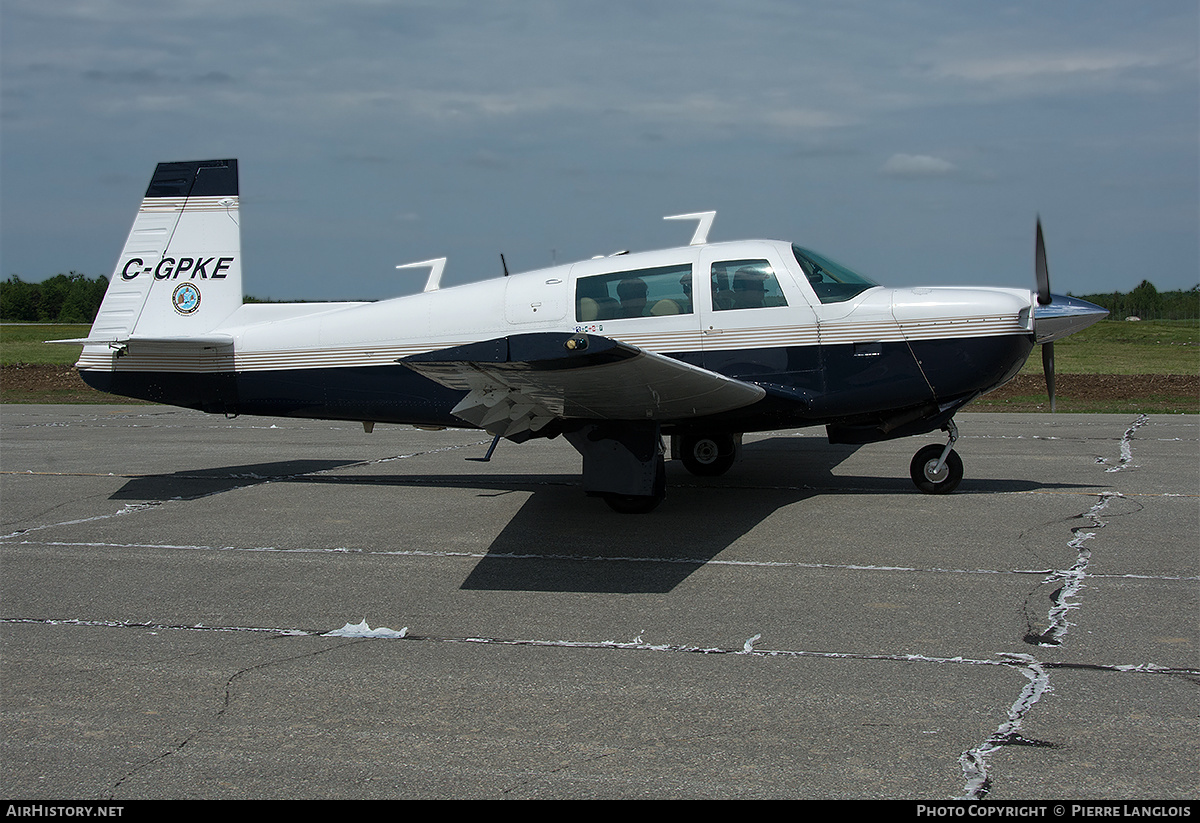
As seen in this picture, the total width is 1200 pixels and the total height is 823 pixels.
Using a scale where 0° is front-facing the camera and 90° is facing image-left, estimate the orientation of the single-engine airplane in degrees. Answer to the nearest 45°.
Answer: approximately 270°
